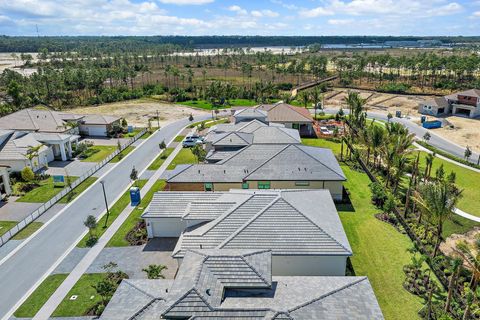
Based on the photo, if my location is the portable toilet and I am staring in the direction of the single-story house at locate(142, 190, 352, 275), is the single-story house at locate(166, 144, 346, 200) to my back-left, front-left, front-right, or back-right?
front-left

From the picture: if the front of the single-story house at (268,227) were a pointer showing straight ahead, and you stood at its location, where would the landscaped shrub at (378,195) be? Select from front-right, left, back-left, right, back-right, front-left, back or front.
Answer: back-right

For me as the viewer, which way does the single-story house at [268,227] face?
facing to the left of the viewer

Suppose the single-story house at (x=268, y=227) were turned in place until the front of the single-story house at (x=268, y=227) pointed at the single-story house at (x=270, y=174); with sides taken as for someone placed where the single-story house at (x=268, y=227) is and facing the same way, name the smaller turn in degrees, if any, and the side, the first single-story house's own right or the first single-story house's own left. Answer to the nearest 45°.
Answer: approximately 90° to the first single-story house's own right

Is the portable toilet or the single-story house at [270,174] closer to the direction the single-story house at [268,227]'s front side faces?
the portable toilet

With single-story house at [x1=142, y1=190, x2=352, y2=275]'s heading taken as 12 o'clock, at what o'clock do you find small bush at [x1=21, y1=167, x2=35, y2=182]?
The small bush is roughly at 1 o'clock from the single-story house.

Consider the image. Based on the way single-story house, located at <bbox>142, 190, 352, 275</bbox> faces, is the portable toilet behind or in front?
in front

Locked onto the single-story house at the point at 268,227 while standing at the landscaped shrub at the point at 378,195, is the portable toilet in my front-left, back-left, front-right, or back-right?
front-right

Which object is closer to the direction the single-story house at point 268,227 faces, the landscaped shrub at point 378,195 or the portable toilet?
the portable toilet

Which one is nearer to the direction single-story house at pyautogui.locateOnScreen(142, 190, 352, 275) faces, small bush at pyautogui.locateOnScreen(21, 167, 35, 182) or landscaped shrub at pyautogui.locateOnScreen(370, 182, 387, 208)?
the small bush
